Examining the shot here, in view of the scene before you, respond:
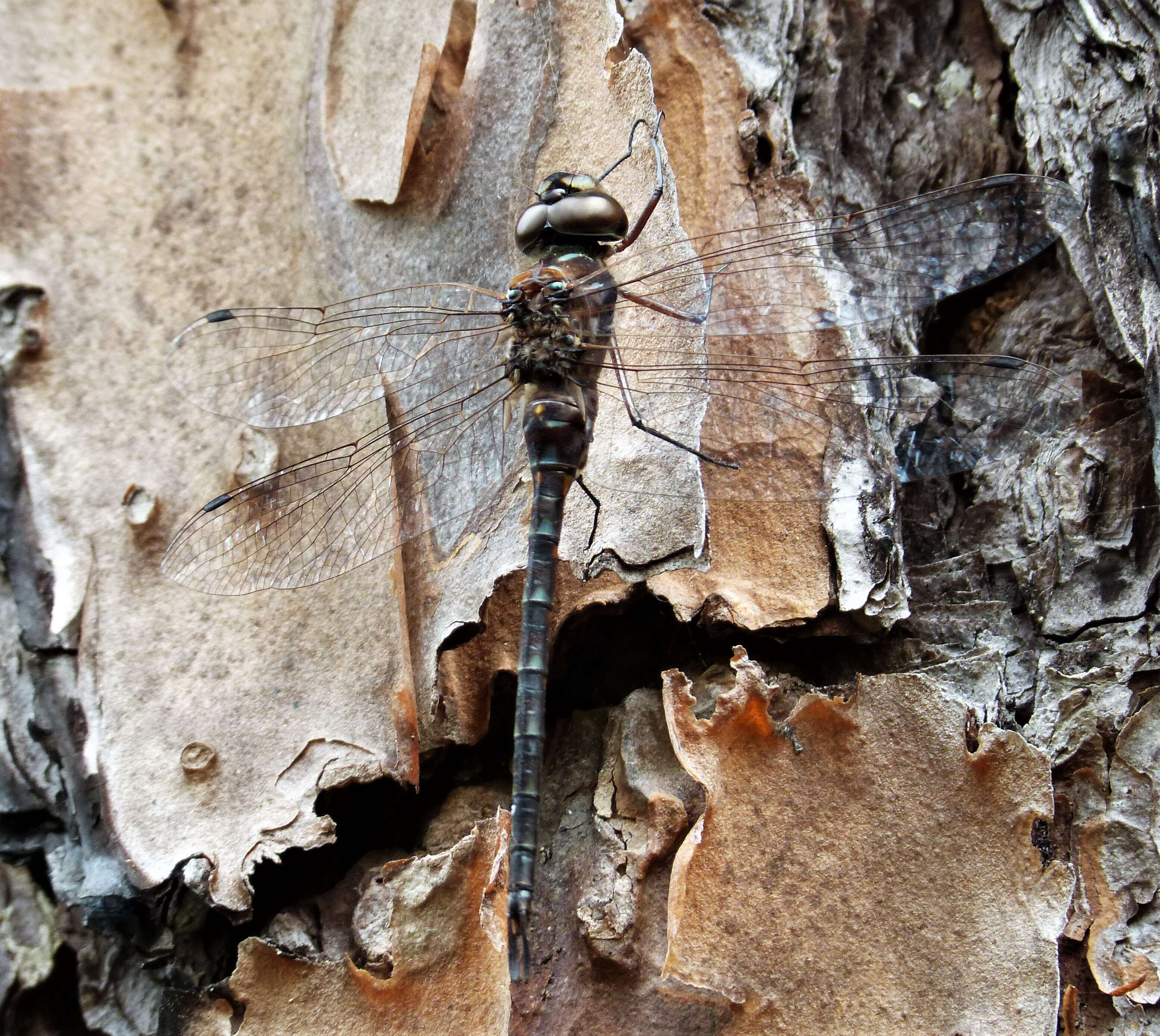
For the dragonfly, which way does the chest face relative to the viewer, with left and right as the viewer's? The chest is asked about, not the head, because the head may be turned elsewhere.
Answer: facing away from the viewer
